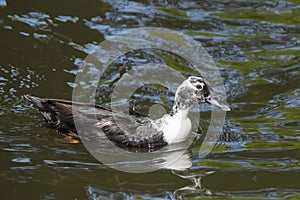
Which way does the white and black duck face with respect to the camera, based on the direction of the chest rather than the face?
to the viewer's right
